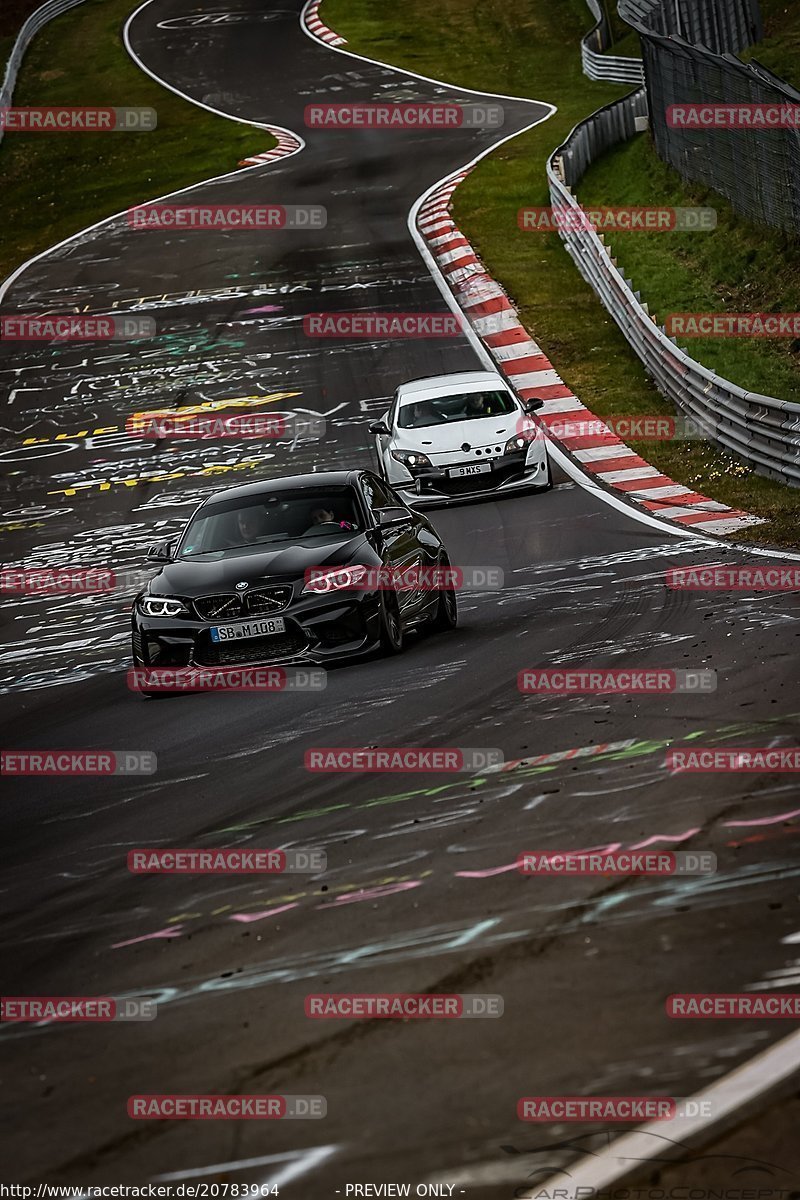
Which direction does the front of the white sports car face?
toward the camera

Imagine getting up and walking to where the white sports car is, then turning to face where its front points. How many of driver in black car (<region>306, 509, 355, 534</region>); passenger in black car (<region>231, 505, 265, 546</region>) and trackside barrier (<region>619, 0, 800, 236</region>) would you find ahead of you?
2

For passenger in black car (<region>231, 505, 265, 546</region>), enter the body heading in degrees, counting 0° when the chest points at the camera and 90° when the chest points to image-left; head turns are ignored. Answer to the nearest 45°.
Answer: approximately 45°

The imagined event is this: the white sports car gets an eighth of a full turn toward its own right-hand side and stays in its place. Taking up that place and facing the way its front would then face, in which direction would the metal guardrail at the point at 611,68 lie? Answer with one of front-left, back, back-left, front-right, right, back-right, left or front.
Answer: back-right

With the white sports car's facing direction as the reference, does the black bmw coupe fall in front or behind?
in front

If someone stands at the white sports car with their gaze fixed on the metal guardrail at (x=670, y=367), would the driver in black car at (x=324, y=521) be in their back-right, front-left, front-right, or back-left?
back-right

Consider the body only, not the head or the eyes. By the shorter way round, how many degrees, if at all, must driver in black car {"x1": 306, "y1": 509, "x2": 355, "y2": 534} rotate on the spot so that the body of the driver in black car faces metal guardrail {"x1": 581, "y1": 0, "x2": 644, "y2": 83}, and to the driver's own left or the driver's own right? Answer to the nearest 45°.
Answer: approximately 180°

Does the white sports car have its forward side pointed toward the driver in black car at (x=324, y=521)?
yes

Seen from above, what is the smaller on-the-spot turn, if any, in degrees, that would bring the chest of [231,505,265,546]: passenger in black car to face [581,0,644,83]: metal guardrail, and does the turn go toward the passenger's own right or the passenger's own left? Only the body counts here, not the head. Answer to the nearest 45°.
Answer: approximately 135° to the passenger's own right

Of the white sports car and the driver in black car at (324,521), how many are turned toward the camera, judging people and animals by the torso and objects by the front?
2

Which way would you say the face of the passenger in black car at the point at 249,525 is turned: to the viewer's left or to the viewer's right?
to the viewer's left

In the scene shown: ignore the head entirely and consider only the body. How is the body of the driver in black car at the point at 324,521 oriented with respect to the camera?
toward the camera
